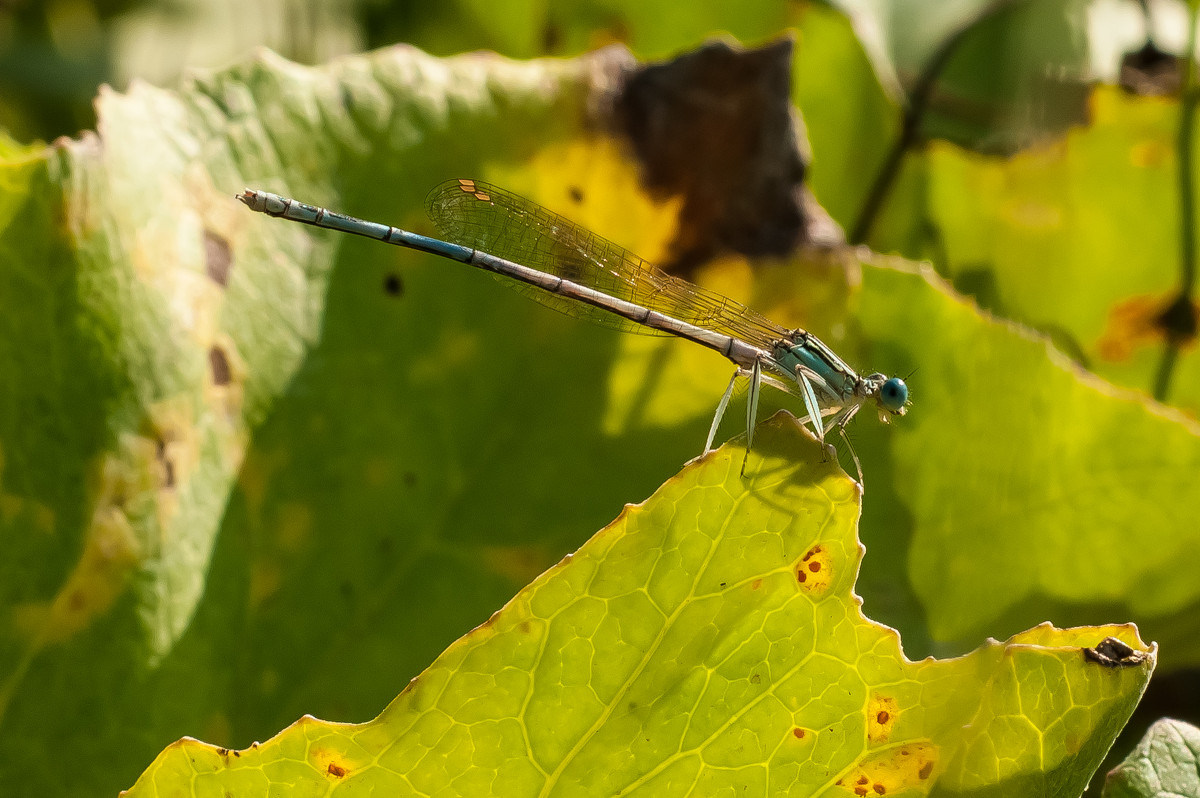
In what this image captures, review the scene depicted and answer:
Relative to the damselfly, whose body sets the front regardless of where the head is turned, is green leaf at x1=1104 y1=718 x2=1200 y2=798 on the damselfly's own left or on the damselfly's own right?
on the damselfly's own right

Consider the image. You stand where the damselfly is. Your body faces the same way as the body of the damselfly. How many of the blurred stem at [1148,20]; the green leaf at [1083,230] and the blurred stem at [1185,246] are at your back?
0

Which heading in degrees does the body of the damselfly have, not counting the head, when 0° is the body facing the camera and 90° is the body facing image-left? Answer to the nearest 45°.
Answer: approximately 270°

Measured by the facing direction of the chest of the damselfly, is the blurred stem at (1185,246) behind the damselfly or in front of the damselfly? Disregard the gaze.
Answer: in front

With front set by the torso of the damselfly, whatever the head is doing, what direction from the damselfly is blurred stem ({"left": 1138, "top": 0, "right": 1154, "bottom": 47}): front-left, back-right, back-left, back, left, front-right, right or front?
front-left

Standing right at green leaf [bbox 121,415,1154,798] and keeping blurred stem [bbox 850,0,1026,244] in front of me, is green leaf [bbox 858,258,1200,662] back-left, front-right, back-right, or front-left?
front-right

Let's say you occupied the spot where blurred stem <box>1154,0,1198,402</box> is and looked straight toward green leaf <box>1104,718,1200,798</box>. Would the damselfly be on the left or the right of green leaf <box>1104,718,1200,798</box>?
right
